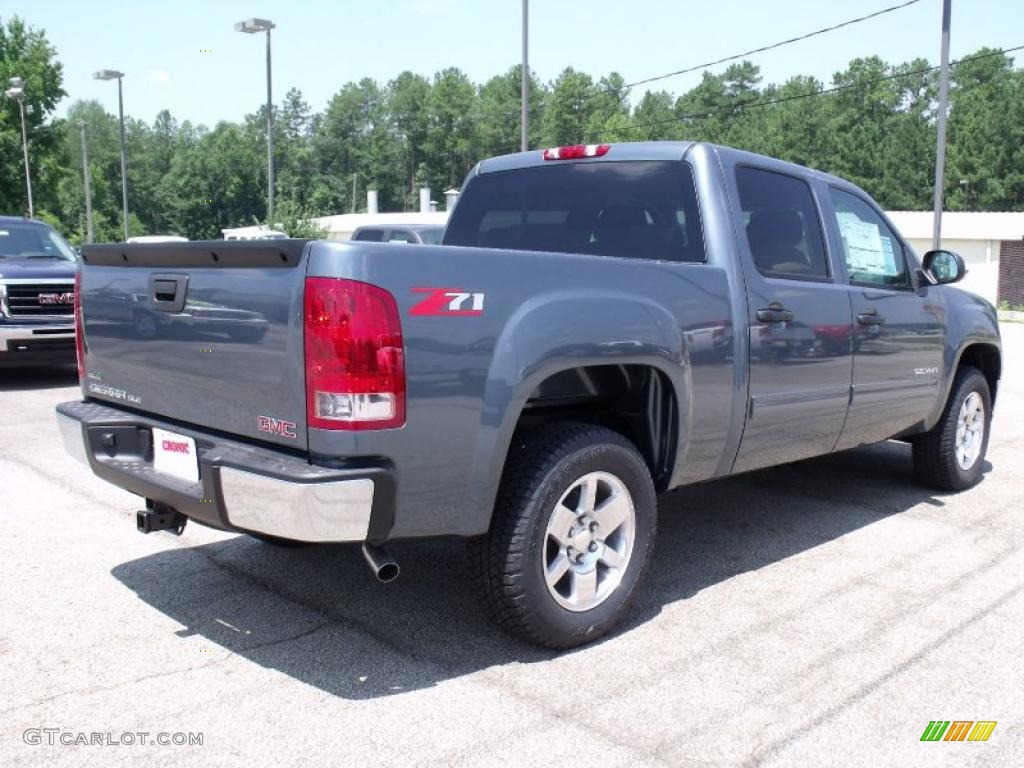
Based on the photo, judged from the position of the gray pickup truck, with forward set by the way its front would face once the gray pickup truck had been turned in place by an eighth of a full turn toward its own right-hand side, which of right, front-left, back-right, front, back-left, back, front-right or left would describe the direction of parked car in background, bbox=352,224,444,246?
left

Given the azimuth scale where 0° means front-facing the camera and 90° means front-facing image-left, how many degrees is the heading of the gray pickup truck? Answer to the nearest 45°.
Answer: approximately 225°

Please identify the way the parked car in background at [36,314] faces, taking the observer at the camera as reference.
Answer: facing the viewer and to the right of the viewer

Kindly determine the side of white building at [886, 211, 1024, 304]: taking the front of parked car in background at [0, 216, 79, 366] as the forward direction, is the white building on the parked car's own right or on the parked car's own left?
on the parked car's own left

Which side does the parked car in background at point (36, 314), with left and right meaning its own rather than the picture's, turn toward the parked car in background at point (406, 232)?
left

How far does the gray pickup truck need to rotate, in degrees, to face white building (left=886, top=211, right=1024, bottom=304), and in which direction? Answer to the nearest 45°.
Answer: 0° — it already faces it

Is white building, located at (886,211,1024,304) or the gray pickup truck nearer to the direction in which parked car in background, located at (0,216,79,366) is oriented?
the gray pickup truck

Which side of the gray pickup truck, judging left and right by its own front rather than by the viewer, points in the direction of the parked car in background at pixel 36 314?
left

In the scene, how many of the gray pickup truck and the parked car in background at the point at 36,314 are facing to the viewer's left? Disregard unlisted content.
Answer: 0
